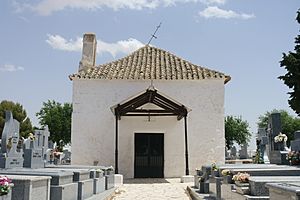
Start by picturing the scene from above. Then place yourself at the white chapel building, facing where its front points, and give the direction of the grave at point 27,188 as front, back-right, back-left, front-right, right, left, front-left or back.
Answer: front

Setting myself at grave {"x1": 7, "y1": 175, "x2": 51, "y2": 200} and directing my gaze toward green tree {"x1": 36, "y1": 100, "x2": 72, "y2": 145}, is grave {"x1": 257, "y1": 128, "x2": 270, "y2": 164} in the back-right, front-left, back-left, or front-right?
front-right

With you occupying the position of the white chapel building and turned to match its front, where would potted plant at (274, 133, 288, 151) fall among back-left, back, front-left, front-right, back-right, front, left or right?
front-left

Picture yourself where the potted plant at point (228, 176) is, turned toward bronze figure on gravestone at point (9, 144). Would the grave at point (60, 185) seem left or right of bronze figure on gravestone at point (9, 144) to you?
left

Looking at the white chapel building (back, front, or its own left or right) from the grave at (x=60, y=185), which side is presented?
front

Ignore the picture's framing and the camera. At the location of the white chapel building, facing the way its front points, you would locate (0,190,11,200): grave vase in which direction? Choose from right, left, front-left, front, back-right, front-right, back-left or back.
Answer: front

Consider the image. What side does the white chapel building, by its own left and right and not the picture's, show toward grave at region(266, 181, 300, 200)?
front

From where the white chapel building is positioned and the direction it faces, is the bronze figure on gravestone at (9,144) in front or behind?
in front

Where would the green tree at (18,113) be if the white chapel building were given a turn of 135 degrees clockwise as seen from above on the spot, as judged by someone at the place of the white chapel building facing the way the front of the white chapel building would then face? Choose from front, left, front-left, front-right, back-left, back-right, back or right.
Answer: front

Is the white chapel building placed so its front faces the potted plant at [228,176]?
yes

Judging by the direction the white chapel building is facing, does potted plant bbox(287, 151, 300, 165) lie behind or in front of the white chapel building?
in front

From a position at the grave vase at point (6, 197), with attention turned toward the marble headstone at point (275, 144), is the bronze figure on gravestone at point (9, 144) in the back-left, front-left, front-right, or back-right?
front-left

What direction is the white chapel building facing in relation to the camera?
toward the camera
